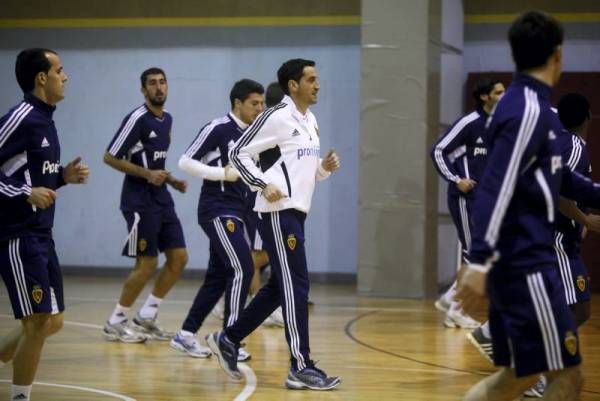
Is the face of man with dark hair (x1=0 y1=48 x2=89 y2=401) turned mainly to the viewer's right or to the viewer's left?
to the viewer's right

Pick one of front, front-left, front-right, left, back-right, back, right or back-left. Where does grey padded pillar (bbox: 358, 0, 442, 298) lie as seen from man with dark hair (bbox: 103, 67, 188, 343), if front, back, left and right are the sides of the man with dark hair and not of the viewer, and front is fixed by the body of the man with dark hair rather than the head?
left

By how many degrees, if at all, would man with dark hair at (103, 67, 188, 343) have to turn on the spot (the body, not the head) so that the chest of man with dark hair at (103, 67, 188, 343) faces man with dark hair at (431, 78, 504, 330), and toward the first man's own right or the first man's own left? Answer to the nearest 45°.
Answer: approximately 45° to the first man's own left
